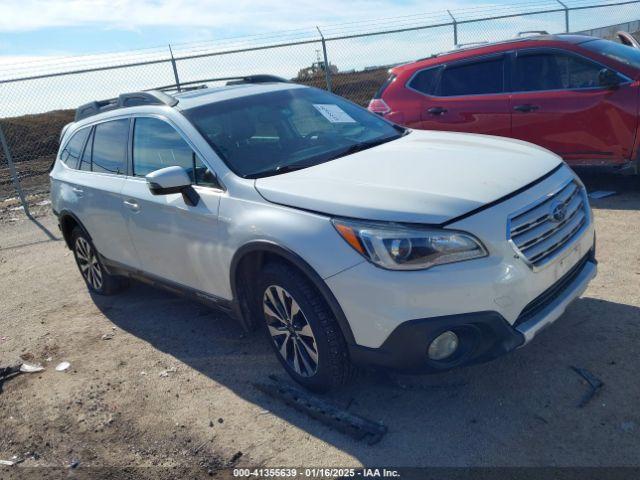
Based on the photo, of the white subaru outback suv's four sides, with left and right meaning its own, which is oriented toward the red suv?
left

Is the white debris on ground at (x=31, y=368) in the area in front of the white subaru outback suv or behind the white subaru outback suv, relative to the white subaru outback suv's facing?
behind

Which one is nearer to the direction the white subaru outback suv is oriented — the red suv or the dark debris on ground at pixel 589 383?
the dark debris on ground

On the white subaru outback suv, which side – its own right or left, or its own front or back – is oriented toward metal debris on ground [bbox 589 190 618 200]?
left

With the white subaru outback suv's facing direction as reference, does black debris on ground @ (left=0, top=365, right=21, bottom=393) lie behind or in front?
behind
